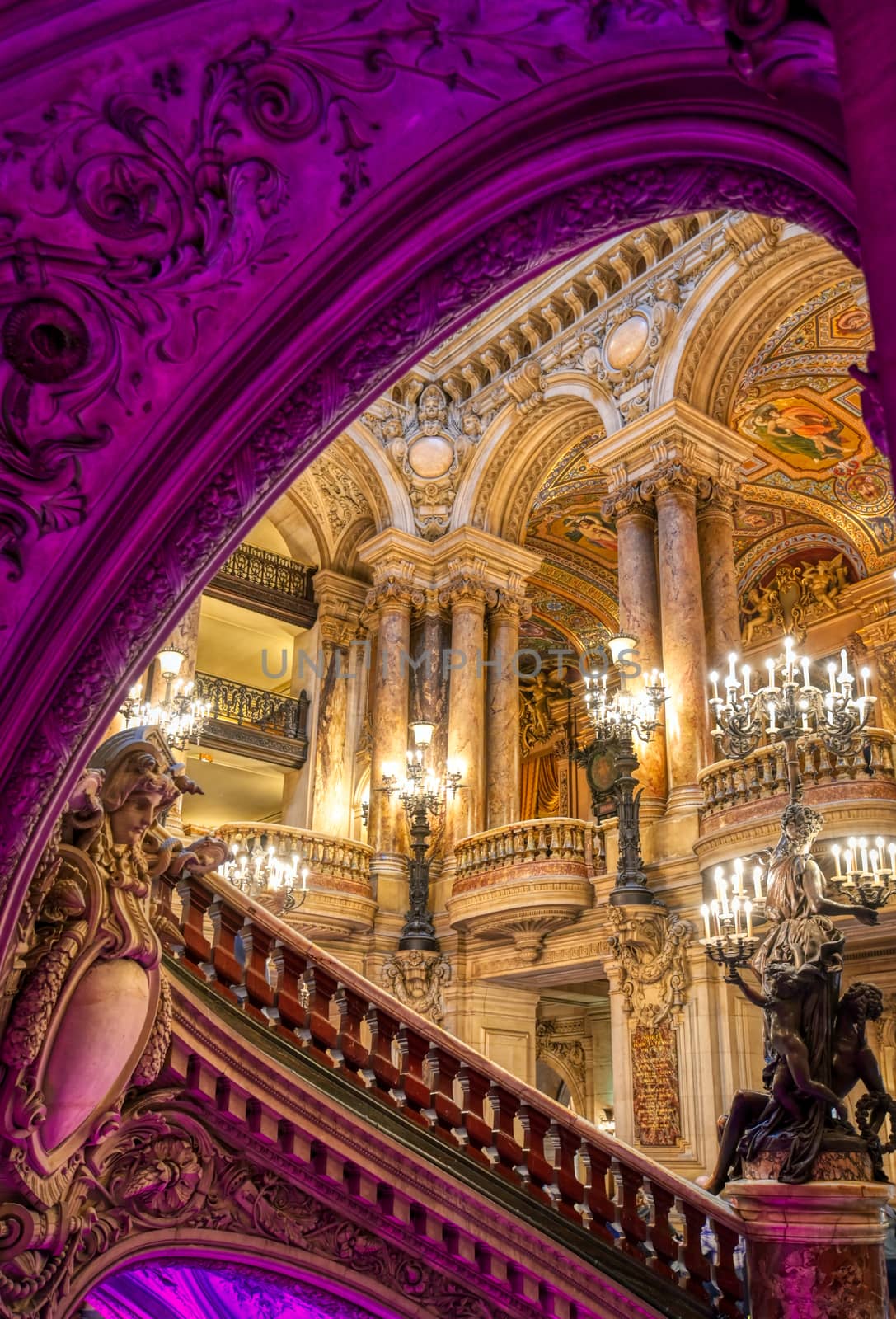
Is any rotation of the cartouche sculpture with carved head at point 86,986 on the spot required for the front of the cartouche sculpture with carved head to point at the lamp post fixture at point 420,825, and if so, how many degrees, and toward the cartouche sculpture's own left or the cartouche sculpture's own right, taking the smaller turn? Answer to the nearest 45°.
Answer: approximately 135° to the cartouche sculpture's own left

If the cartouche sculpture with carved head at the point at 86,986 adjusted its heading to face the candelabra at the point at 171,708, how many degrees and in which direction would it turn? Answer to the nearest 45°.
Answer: approximately 135° to its left

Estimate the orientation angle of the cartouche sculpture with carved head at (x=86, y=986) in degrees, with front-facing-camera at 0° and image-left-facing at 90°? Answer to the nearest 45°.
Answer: approximately 315°

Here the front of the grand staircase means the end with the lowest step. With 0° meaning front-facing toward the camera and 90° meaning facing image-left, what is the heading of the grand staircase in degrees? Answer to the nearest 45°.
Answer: approximately 270°

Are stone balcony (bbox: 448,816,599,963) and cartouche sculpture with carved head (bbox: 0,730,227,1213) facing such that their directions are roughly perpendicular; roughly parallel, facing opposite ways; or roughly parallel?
roughly perpendicular

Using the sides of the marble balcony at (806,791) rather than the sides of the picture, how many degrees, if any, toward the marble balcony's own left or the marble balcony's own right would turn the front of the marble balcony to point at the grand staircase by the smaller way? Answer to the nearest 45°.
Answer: approximately 45° to the marble balcony's own left

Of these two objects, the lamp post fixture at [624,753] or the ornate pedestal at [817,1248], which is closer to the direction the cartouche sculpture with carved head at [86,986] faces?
the ornate pedestal
